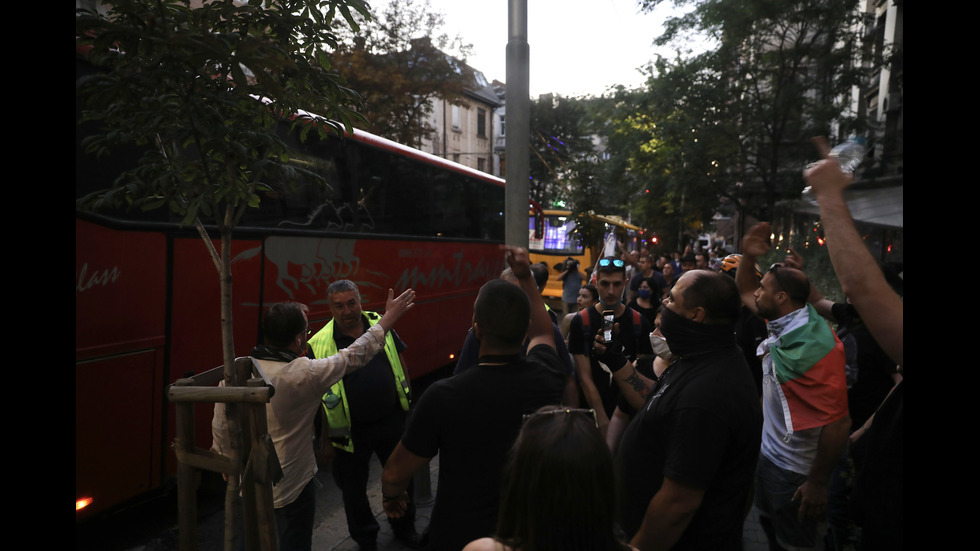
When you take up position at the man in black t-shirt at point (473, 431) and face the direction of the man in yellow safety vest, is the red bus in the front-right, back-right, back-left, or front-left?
front-left

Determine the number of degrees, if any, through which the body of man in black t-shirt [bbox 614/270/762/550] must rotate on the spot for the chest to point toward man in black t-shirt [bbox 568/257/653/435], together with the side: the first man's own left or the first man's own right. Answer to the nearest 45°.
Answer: approximately 90° to the first man's own right

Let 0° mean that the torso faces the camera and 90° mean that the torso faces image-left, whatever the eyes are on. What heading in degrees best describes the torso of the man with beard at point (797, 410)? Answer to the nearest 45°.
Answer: approximately 90°

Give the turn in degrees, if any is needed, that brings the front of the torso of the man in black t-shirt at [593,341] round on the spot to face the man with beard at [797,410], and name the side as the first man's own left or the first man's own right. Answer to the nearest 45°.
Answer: approximately 45° to the first man's own left

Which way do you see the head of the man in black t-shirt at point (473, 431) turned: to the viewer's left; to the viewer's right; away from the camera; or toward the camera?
away from the camera

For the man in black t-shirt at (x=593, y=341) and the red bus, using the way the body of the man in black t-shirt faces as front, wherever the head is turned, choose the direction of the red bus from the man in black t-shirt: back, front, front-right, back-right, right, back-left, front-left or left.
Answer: right

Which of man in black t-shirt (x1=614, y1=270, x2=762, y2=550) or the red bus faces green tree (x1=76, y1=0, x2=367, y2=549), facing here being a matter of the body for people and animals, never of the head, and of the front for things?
the man in black t-shirt

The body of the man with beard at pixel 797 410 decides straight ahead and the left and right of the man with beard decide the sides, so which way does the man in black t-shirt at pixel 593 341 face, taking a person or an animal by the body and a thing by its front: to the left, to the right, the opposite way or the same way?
to the left

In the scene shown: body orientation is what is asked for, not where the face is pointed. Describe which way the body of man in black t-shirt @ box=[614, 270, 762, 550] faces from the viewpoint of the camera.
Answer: to the viewer's left

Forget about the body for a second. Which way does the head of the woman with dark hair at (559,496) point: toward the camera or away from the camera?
away from the camera

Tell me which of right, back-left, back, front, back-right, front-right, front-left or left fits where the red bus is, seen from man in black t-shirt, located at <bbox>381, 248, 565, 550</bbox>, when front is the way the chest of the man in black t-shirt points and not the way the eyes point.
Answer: front-left

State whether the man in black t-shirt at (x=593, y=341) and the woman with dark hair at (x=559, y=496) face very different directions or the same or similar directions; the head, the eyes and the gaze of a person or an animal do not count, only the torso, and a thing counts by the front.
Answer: very different directions

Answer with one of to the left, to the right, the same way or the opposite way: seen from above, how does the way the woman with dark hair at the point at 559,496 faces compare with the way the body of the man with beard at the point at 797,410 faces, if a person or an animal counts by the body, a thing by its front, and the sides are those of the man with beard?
to the right

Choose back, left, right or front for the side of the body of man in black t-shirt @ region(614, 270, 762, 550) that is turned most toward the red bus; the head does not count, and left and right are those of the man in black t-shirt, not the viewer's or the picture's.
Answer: front

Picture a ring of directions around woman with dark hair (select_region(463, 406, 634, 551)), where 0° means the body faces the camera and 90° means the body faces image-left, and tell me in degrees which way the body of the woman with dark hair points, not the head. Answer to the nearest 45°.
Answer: approximately 180°

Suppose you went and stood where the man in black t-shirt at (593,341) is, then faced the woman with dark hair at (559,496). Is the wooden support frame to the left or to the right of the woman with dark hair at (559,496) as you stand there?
right

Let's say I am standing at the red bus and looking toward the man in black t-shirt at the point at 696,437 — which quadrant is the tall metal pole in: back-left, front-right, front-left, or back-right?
front-left

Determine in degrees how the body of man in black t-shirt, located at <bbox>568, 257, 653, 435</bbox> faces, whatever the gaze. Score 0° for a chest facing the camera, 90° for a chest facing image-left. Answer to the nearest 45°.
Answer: approximately 0°

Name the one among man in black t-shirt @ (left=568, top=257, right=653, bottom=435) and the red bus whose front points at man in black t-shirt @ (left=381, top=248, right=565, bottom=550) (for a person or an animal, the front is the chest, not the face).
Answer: man in black t-shirt @ (left=568, top=257, right=653, bottom=435)

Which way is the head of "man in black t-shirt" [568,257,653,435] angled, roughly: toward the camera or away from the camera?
toward the camera
